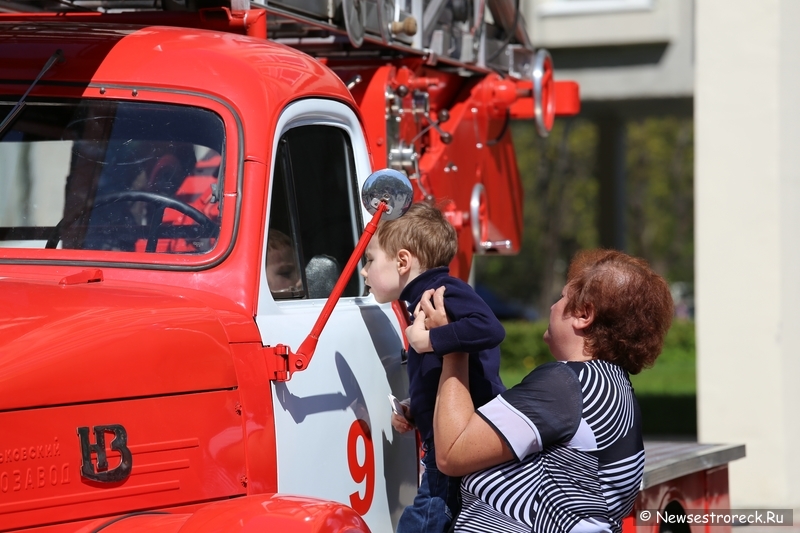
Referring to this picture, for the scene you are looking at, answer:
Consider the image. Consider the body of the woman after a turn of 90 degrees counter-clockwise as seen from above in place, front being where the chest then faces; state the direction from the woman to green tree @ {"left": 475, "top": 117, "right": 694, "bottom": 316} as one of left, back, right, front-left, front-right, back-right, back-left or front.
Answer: back-right

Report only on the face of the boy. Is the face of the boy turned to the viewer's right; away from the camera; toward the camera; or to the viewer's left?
to the viewer's left

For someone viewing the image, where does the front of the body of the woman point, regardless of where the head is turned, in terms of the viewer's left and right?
facing away from the viewer and to the left of the viewer

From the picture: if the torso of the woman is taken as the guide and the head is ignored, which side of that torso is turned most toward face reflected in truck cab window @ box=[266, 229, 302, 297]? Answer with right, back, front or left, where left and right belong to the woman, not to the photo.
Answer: front

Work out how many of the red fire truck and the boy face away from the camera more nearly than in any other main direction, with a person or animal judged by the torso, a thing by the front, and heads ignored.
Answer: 0

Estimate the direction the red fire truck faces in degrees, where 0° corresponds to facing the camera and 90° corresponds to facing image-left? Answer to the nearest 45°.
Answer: approximately 45°

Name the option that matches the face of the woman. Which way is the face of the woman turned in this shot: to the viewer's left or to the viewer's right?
to the viewer's left

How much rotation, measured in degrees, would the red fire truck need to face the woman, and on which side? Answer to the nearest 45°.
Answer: approximately 90° to its left

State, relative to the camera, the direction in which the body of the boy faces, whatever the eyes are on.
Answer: to the viewer's left

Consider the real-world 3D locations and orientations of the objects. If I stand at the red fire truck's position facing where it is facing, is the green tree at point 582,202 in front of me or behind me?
behind
